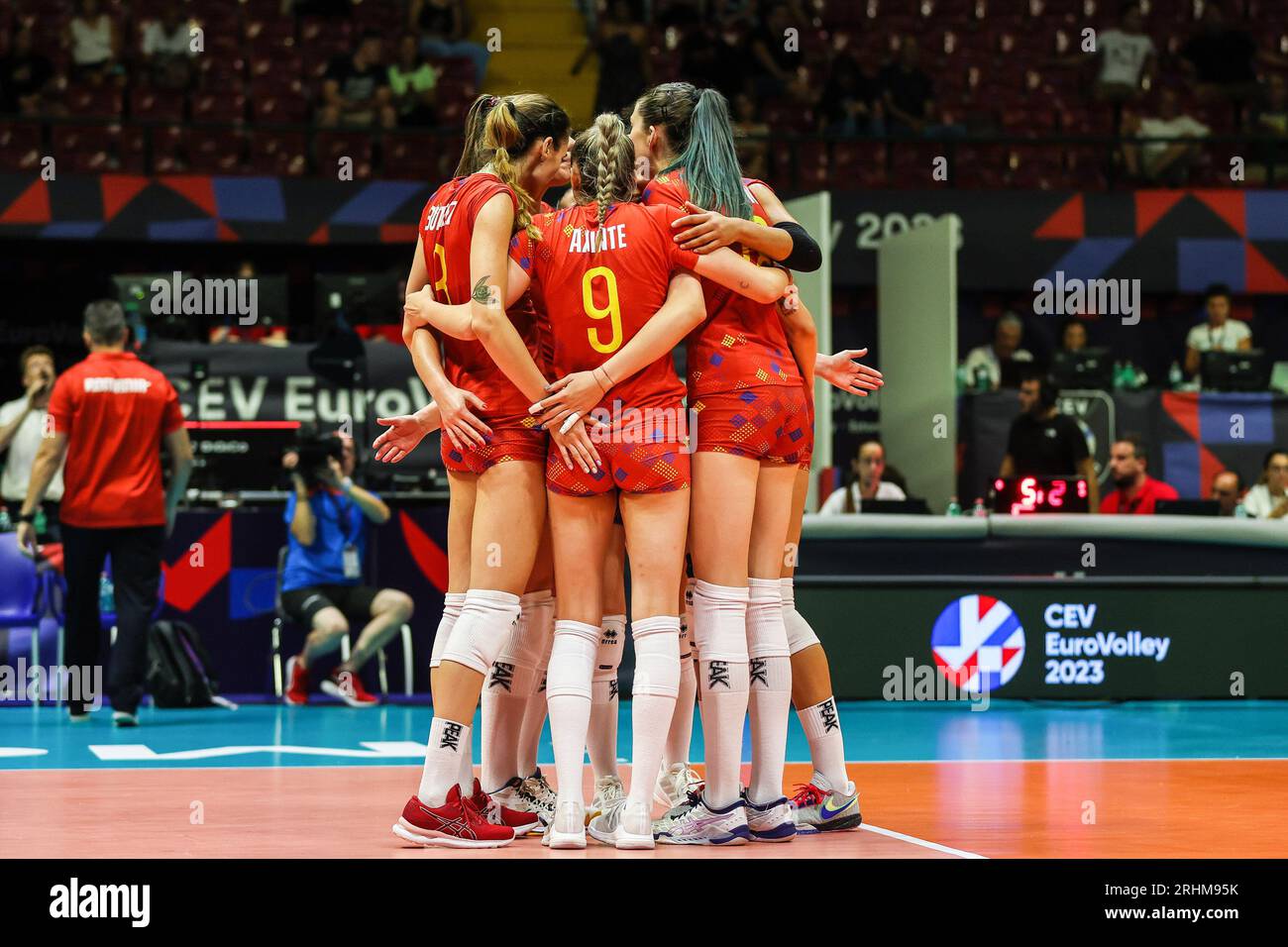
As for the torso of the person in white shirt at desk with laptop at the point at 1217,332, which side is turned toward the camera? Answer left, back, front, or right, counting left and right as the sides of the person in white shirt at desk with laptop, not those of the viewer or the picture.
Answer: front

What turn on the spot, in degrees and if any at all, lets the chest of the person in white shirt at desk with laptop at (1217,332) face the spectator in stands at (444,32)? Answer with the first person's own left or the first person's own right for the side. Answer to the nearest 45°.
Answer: approximately 90° to the first person's own right

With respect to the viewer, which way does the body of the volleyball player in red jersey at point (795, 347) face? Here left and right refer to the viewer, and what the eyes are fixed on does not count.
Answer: facing to the left of the viewer

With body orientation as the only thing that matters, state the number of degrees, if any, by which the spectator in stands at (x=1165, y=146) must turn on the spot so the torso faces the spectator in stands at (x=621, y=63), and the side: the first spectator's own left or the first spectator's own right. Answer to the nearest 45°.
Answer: approximately 90° to the first spectator's own right

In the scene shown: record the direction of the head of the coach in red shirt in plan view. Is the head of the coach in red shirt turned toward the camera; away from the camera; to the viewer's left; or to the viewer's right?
away from the camera

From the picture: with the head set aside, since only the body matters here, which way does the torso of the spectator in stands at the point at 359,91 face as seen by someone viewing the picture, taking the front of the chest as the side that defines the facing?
toward the camera

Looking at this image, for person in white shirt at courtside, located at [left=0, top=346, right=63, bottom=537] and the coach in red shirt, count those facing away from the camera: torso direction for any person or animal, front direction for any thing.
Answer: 1

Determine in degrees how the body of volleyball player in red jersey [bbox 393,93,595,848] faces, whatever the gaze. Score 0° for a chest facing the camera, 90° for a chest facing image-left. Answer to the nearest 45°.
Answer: approximately 225°

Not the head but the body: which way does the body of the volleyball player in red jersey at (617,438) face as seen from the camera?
away from the camera

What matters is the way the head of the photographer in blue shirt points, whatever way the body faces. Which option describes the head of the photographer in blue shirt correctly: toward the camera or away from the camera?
toward the camera

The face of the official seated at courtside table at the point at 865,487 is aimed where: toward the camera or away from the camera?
toward the camera

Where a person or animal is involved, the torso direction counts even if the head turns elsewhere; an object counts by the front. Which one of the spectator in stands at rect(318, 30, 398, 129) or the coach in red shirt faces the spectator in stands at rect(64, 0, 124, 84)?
the coach in red shirt

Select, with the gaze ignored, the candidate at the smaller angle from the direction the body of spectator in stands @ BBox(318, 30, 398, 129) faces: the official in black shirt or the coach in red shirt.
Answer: the coach in red shirt

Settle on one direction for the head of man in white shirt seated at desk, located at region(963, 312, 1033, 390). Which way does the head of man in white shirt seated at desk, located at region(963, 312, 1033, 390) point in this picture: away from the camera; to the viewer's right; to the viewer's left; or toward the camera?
toward the camera

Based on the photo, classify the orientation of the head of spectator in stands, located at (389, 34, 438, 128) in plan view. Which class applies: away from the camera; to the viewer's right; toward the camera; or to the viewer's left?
toward the camera

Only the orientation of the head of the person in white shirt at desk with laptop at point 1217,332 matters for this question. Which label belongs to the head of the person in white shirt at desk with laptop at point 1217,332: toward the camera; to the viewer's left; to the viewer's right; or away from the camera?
toward the camera
